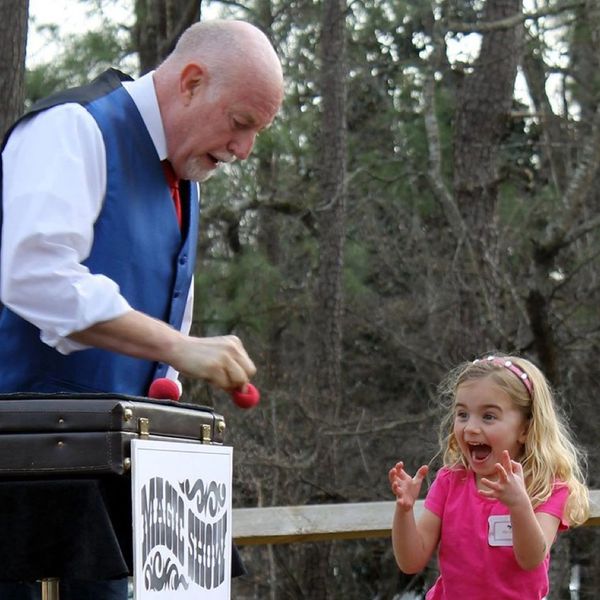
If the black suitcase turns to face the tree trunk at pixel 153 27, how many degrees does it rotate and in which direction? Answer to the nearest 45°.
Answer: approximately 135° to its left

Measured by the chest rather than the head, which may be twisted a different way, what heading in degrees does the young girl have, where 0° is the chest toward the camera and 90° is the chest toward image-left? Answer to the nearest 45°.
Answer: approximately 45°

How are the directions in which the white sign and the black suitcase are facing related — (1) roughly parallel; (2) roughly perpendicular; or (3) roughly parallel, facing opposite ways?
roughly parallel

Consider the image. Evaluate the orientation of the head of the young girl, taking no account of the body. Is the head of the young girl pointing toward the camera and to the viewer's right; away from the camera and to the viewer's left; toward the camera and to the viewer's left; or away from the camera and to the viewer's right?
toward the camera and to the viewer's left

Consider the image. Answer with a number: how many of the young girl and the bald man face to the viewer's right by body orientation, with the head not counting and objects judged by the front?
1

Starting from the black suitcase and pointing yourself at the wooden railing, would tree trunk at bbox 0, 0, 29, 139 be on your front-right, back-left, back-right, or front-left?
front-left

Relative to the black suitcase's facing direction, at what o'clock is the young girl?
The young girl is roughly at 9 o'clock from the black suitcase.

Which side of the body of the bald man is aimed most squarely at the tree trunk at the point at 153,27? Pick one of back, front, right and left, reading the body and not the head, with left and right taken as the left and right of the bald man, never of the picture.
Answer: left

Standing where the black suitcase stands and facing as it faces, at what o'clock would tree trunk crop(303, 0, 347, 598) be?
The tree trunk is roughly at 8 o'clock from the black suitcase.

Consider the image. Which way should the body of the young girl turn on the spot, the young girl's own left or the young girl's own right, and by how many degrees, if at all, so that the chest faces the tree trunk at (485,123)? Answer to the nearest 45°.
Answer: approximately 135° to the young girl's own right

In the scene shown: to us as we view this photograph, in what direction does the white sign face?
facing the viewer and to the right of the viewer

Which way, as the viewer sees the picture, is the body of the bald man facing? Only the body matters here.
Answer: to the viewer's right
